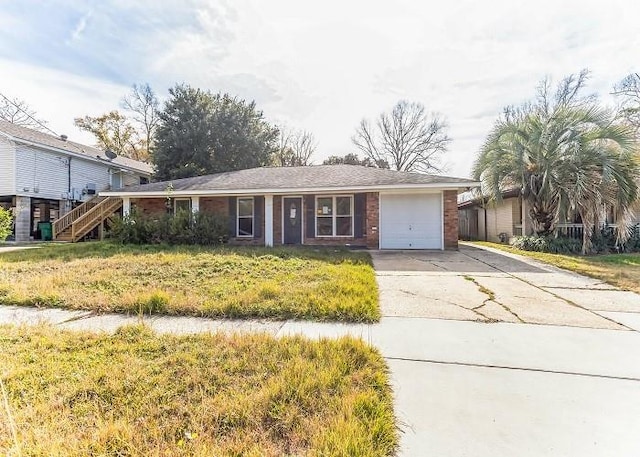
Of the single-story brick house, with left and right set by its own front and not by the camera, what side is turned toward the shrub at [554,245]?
left

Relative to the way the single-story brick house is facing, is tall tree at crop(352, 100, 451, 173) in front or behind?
behind

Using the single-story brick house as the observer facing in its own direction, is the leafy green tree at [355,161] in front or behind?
behind

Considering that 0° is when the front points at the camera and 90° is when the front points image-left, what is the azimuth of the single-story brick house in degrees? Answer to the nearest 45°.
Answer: approximately 0°
